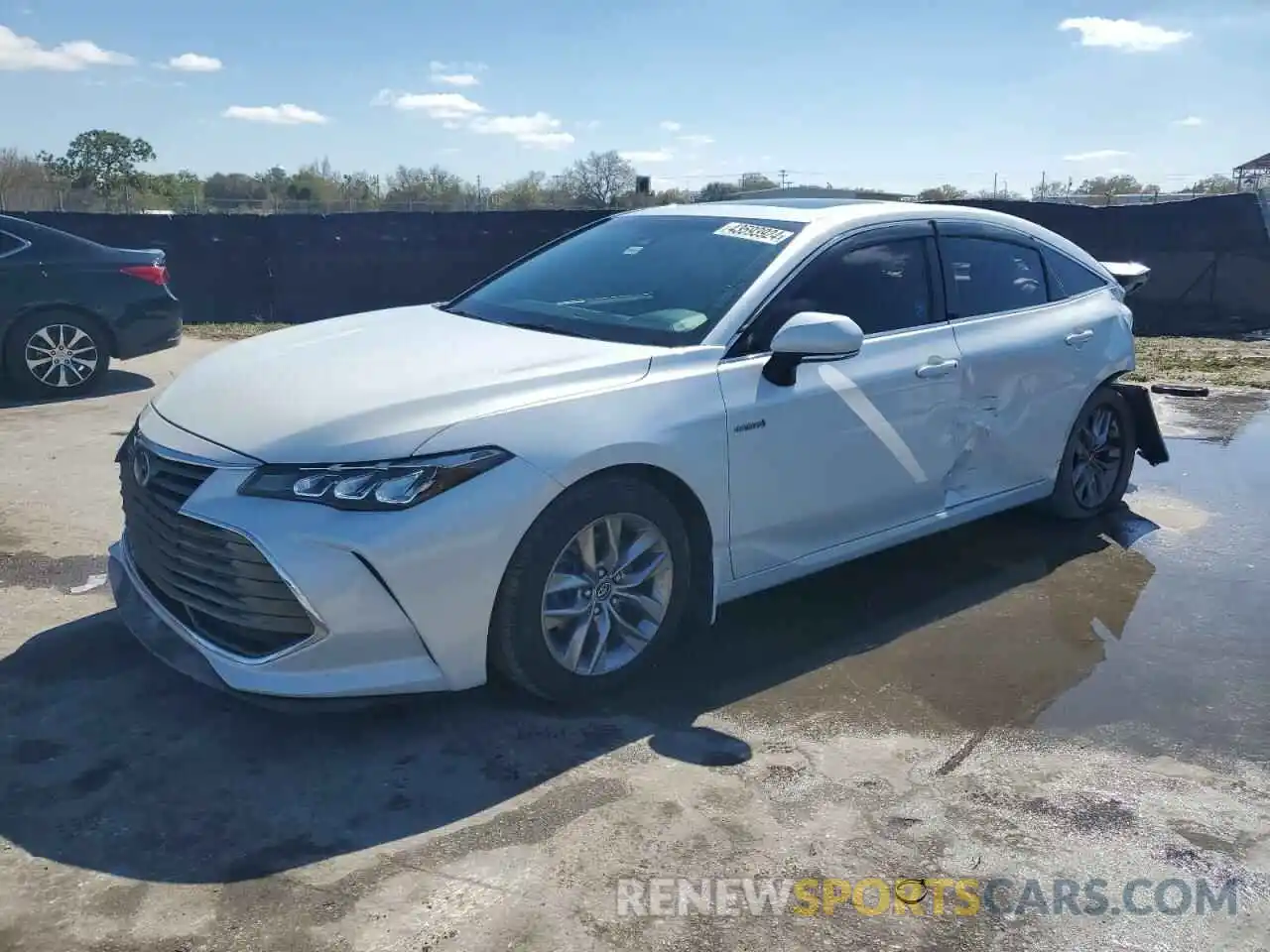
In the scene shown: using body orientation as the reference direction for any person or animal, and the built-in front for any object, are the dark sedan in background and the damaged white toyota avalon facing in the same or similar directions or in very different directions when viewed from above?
same or similar directions

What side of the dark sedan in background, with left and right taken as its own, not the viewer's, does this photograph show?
left

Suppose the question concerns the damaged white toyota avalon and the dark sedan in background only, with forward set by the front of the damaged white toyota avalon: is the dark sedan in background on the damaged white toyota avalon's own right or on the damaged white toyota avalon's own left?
on the damaged white toyota avalon's own right

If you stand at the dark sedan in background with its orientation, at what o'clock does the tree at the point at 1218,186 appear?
The tree is roughly at 5 o'clock from the dark sedan in background.

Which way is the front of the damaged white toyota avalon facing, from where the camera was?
facing the viewer and to the left of the viewer

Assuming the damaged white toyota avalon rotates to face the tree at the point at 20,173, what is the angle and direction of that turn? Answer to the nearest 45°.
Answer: approximately 90° to its right

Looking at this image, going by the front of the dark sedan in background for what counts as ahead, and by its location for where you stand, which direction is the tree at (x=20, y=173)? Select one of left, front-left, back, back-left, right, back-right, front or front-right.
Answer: right

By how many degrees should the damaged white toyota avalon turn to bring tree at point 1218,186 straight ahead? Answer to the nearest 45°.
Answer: approximately 180°

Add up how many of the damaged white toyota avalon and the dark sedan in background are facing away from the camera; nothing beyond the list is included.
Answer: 0

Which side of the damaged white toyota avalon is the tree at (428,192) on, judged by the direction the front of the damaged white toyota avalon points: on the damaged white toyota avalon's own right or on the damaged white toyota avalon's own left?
on the damaged white toyota avalon's own right

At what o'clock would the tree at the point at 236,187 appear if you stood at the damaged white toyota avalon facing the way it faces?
The tree is roughly at 4 o'clock from the damaged white toyota avalon.
